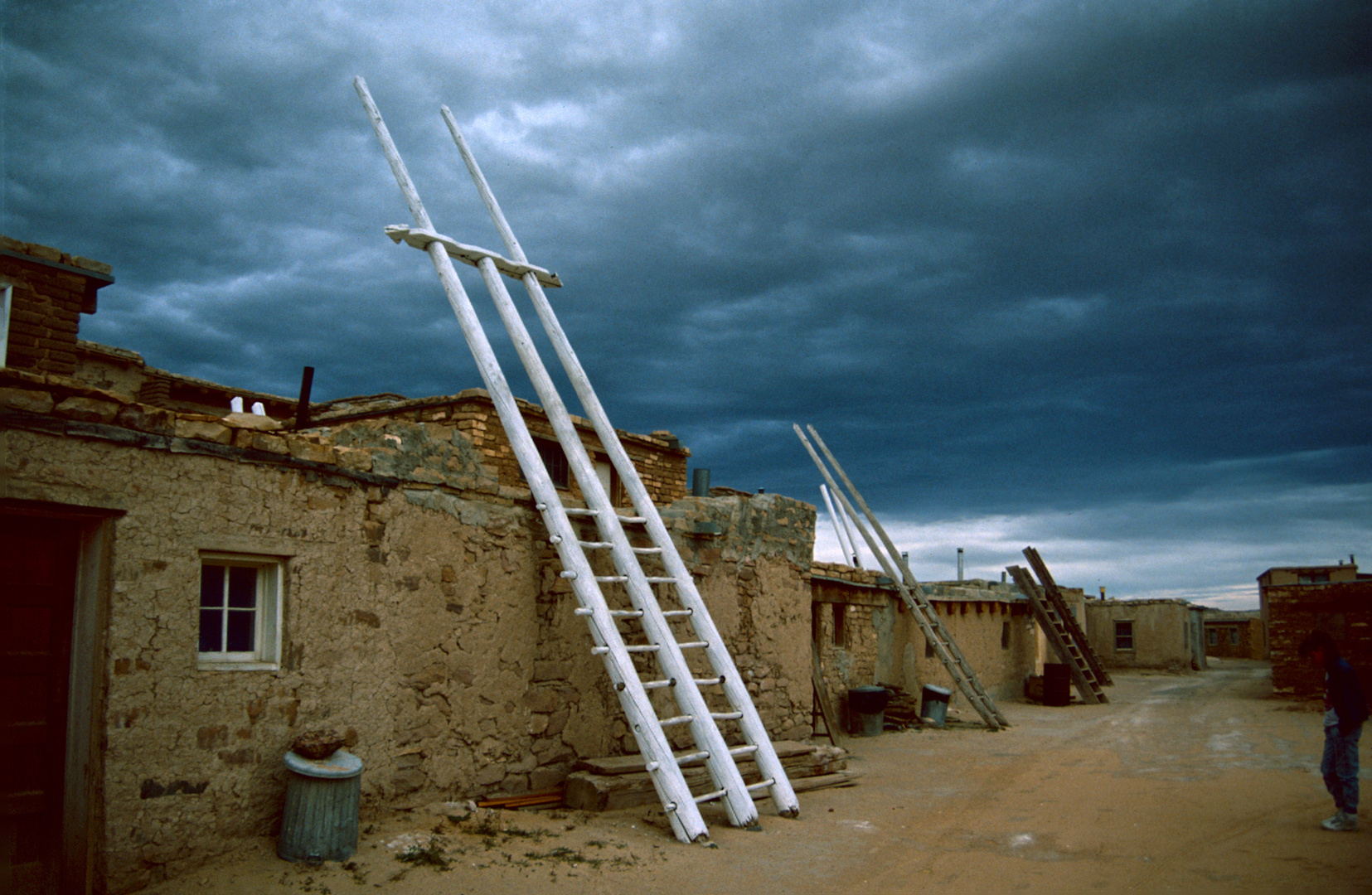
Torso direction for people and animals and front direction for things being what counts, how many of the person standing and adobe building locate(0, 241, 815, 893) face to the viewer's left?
1

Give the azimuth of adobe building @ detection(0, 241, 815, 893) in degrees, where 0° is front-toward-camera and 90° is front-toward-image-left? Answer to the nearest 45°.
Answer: approximately 315°

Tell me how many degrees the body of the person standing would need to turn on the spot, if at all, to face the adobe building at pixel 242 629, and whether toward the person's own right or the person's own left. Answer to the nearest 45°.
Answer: approximately 45° to the person's own left

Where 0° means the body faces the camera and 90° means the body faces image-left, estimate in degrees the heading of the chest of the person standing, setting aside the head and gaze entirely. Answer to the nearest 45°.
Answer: approximately 90°

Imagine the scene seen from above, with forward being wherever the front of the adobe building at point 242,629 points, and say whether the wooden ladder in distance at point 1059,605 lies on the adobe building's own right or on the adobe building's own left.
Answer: on the adobe building's own left

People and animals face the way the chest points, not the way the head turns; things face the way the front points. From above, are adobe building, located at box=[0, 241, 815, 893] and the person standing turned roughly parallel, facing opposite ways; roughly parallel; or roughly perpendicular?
roughly parallel, facing opposite ways

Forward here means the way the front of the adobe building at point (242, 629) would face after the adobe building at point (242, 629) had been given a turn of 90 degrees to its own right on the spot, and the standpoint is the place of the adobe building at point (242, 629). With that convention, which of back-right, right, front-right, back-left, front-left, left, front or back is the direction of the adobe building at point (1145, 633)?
back

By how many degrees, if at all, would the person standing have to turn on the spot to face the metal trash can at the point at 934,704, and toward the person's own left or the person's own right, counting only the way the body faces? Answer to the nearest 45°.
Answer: approximately 45° to the person's own right

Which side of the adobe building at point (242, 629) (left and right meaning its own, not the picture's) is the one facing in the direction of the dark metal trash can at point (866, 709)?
left

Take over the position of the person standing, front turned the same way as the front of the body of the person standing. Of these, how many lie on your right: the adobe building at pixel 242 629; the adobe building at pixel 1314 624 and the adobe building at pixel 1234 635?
2
